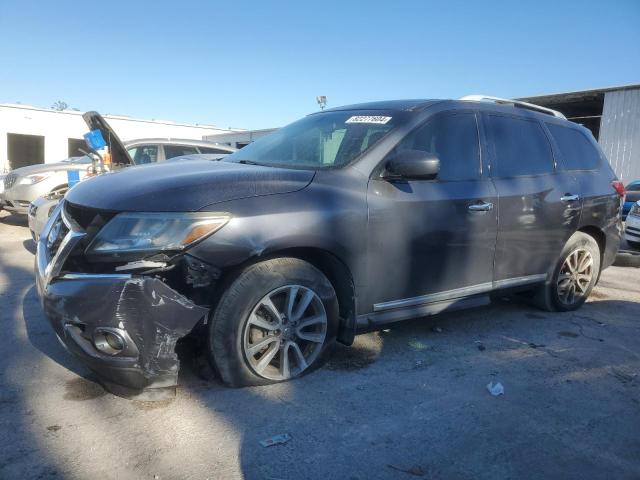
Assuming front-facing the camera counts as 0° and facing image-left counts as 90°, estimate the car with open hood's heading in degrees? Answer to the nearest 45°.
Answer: approximately 45°

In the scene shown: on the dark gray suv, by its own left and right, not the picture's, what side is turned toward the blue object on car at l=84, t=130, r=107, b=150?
right

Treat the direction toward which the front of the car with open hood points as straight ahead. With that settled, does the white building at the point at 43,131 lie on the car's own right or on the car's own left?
on the car's own right

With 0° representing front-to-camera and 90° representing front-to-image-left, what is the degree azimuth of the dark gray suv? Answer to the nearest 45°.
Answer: approximately 45°

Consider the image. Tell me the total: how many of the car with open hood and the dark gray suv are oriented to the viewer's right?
0
